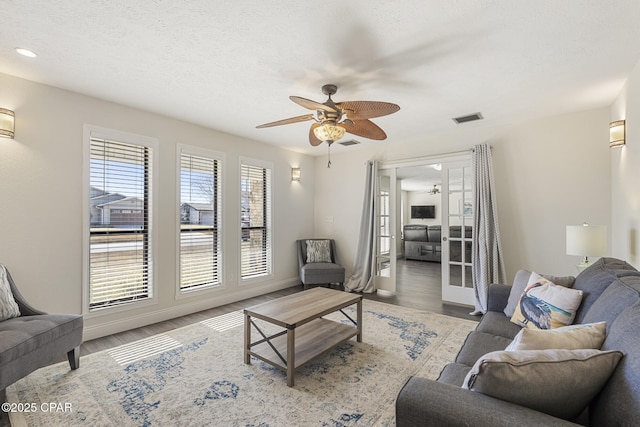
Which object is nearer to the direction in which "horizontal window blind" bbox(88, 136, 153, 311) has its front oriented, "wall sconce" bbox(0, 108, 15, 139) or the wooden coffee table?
the wooden coffee table

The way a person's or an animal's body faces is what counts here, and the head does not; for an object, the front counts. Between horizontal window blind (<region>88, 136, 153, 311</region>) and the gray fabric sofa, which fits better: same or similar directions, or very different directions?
very different directions

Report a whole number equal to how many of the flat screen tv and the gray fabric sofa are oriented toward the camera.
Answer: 1

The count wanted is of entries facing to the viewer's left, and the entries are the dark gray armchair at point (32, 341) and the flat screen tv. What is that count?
0

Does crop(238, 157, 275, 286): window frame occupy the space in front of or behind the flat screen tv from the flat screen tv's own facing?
in front

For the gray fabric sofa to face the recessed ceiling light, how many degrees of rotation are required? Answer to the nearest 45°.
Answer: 0° — it already faces it

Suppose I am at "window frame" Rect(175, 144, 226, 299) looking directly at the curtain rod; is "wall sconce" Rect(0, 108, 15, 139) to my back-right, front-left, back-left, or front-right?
back-right

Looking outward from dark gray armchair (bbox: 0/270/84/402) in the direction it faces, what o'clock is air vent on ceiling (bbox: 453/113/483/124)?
The air vent on ceiling is roughly at 11 o'clock from the dark gray armchair.

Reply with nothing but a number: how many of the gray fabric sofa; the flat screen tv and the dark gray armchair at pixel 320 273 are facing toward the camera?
2

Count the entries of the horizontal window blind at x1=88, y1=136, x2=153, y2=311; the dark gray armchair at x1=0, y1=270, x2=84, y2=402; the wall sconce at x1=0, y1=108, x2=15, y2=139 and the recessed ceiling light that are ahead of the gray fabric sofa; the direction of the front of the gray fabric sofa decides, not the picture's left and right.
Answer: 4

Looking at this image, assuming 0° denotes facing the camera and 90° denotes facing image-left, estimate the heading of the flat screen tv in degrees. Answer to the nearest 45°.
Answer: approximately 0°

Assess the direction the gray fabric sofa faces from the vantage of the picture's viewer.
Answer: facing to the left of the viewer

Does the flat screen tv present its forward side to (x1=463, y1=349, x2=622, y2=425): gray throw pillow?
yes

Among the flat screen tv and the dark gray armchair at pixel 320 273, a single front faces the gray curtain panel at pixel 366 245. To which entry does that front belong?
the flat screen tv

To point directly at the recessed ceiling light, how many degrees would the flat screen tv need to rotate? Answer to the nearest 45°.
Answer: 0° — it already faces it

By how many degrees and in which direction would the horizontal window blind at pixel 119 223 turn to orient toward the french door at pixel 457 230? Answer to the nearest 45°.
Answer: approximately 45° to its left

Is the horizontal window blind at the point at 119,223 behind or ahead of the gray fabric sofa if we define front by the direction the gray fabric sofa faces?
ahead

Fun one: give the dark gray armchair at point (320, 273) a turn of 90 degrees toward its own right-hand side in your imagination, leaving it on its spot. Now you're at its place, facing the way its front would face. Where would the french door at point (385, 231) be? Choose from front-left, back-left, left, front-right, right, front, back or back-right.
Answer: back
